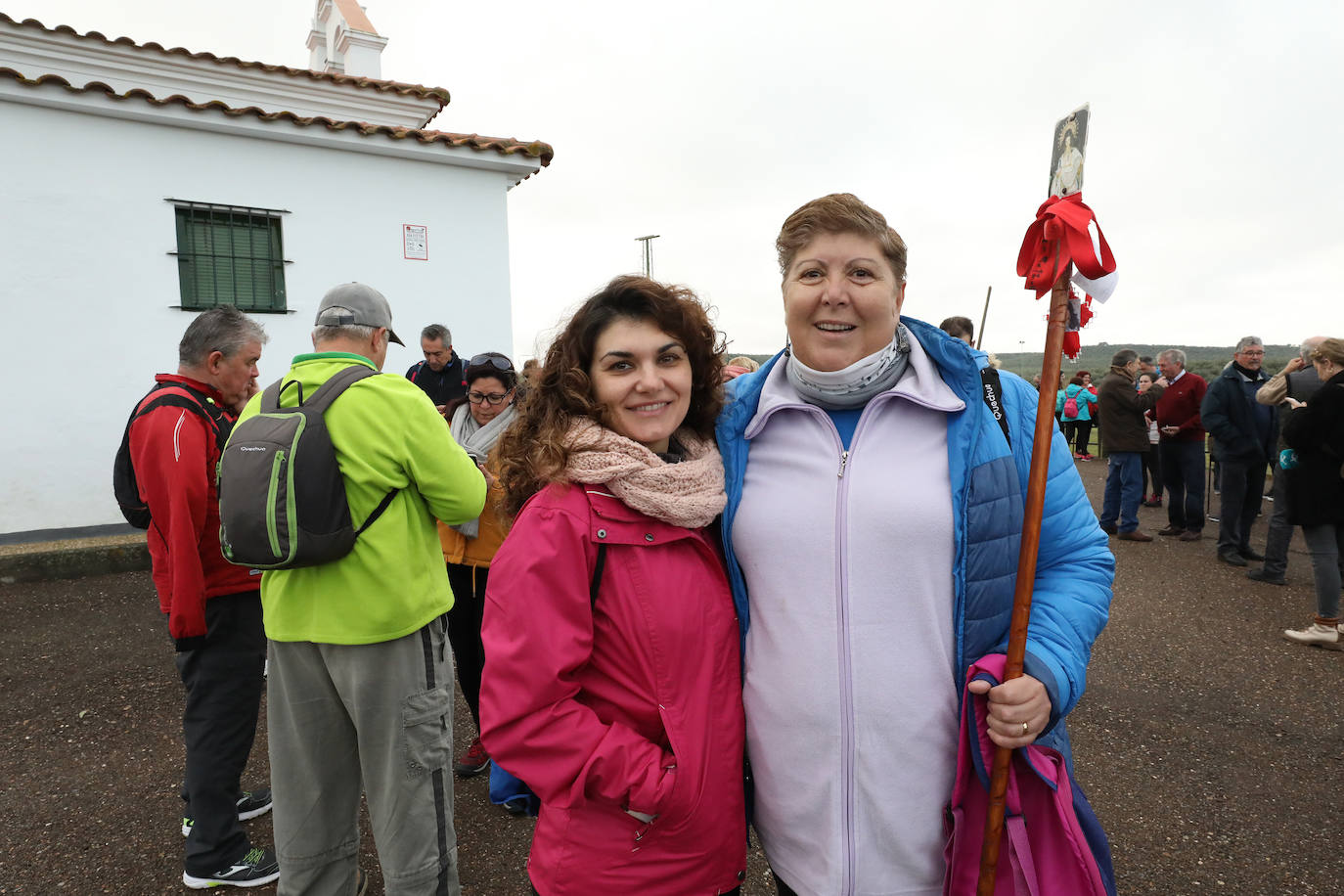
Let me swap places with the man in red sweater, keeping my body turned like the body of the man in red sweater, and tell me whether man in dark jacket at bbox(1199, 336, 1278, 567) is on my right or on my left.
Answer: on my left

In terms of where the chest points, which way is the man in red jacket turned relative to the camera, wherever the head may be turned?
to the viewer's right

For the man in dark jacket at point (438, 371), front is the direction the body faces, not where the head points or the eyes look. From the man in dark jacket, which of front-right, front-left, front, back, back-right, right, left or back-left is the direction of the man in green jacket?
front

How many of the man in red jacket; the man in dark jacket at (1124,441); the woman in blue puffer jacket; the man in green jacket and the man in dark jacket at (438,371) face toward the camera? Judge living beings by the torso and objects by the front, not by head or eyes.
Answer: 2

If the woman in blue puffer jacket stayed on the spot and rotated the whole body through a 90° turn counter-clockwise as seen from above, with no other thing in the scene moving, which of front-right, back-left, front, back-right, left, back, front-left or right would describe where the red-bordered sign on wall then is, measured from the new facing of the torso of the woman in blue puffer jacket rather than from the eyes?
back-left

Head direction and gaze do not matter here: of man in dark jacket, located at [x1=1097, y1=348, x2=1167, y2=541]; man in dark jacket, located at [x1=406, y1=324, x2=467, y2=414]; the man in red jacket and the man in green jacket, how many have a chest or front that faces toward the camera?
1

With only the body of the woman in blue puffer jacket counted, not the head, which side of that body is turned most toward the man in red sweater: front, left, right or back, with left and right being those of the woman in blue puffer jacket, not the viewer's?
back

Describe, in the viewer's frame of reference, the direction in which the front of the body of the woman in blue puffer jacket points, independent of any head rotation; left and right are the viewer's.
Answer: facing the viewer

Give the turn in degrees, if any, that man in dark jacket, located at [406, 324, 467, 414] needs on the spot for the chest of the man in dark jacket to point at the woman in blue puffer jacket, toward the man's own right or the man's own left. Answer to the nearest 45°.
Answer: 0° — they already face them

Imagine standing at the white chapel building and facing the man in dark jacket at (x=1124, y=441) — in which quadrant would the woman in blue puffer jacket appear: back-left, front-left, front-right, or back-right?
front-right

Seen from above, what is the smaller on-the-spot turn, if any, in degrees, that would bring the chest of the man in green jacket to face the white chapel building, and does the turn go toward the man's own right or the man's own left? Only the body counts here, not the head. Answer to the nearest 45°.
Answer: approximately 45° to the man's own left

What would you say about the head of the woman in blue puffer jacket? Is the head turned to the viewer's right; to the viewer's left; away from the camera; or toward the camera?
toward the camera

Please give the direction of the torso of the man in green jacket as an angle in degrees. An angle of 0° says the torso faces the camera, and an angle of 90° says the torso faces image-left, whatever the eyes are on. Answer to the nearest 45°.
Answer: approximately 225°

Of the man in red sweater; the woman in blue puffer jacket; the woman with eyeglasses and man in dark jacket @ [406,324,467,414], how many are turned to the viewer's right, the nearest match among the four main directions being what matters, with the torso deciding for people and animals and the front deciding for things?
0
